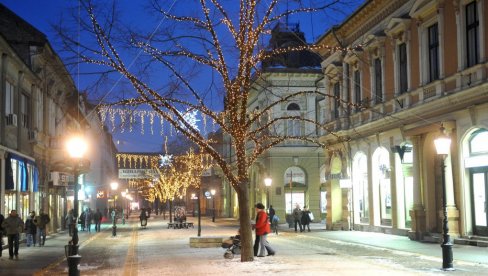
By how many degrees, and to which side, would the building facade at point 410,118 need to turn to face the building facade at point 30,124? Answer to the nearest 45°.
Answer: approximately 45° to its right

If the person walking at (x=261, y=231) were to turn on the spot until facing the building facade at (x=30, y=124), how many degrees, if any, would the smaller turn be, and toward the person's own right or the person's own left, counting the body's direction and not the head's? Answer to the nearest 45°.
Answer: approximately 45° to the person's own right

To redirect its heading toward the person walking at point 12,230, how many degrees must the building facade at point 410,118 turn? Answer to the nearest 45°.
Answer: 0° — it already faces them

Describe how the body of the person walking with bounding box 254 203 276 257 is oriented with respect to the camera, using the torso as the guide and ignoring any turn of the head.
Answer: to the viewer's left

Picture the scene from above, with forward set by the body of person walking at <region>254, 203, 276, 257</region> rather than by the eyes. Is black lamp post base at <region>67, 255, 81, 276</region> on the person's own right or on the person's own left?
on the person's own left

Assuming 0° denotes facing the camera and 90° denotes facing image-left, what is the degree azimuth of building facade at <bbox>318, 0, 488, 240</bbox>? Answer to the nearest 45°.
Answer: approximately 45°
